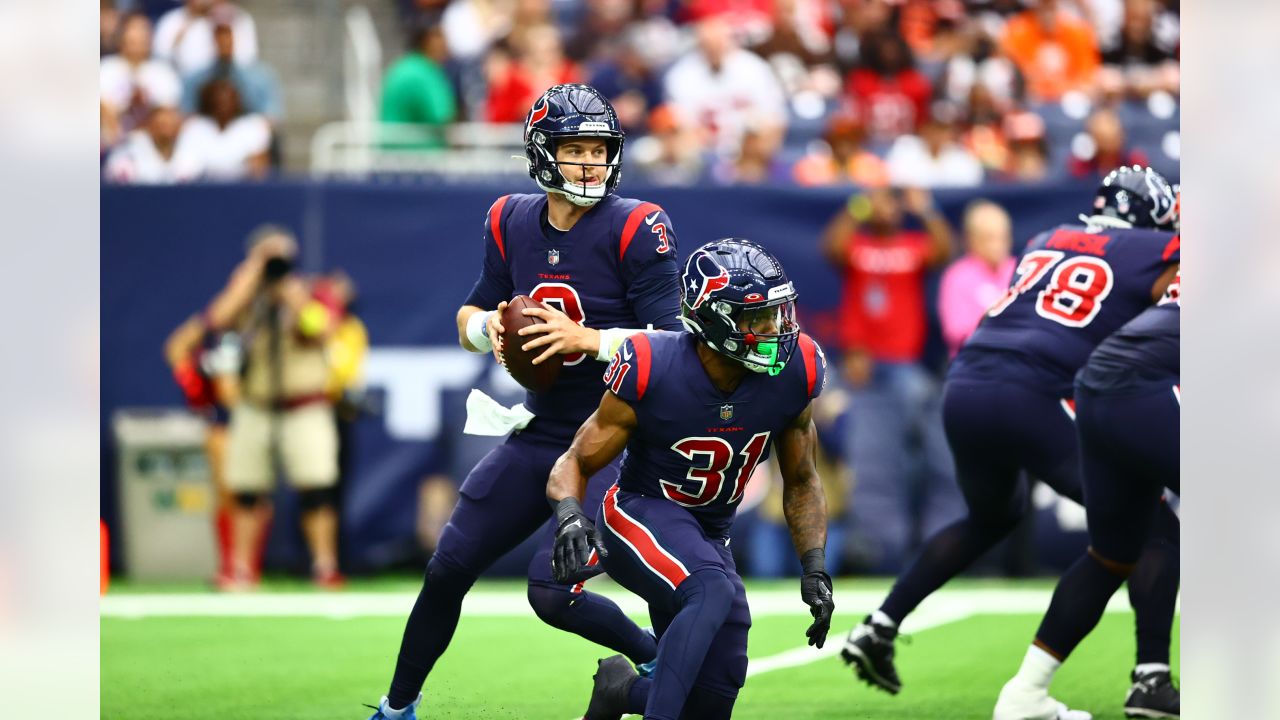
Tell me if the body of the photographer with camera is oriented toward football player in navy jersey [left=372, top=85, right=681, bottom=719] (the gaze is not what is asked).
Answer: yes

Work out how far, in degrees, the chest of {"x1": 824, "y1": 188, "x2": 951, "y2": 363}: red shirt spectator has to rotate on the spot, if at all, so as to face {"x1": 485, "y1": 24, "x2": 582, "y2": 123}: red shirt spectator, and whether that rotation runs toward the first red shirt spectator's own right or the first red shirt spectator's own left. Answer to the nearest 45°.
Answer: approximately 135° to the first red shirt spectator's own right

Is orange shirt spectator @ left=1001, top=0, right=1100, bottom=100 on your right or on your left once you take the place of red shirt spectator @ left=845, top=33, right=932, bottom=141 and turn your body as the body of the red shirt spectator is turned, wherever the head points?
on your left

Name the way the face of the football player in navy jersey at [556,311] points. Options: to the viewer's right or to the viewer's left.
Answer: to the viewer's right

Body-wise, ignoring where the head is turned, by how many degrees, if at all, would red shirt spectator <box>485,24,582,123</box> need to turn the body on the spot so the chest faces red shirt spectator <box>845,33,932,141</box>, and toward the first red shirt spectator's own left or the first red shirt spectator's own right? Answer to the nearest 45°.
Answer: approximately 90° to the first red shirt spectator's own left

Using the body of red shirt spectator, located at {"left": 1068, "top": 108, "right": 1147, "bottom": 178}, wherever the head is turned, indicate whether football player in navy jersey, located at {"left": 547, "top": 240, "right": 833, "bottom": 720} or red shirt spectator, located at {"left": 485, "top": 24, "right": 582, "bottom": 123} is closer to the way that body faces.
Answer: the football player in navy jersey

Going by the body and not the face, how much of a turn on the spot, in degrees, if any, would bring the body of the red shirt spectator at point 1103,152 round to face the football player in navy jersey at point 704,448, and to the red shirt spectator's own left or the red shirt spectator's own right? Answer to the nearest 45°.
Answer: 0° — they already face them

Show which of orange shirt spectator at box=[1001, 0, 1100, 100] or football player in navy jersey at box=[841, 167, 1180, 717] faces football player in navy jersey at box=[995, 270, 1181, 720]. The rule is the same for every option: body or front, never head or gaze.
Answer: the orange shirt spectator

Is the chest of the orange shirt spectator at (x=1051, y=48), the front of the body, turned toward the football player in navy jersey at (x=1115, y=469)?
yes

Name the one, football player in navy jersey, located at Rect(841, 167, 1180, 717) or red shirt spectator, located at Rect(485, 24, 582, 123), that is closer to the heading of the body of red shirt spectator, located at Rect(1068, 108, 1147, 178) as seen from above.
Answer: the football player in navy jersey

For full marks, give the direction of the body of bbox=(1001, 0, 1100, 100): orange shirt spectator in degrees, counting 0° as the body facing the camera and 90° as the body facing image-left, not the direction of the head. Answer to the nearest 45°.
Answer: approximately 0°

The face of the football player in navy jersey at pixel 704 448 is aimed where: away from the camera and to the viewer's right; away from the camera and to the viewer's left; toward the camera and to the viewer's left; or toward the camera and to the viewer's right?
toward the camera and to the viewer's right
